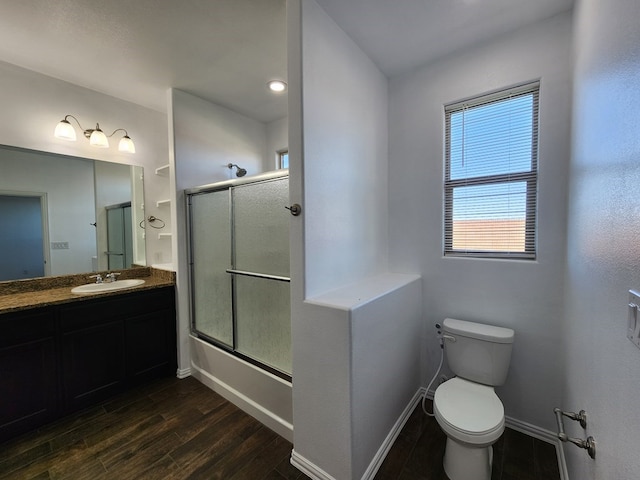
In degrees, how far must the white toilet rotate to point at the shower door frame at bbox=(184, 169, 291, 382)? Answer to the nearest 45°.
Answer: approximately 90° to its right

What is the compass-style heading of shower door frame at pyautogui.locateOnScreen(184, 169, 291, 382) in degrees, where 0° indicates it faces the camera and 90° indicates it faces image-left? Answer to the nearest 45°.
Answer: approximately 45°

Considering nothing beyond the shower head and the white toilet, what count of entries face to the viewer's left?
0

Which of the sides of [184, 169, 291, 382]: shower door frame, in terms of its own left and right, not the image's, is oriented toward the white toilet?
left

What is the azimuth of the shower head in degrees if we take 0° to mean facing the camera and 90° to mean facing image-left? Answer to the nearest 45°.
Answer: approximately 315°

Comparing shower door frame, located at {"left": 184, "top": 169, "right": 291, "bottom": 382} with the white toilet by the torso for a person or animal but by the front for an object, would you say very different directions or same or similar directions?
same or similar directions

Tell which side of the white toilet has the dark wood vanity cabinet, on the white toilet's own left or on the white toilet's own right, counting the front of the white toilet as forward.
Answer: on the white toilet's own right

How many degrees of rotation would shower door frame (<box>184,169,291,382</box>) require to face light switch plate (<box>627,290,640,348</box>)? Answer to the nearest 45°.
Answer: approximately 90° to its left
